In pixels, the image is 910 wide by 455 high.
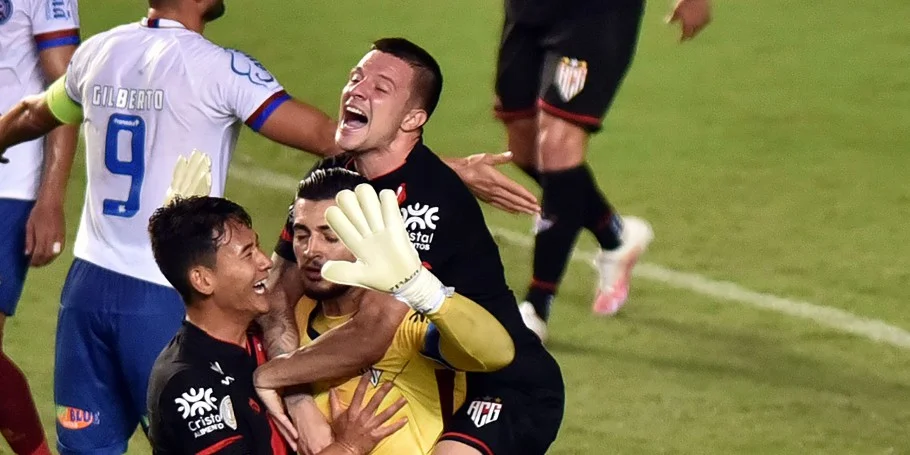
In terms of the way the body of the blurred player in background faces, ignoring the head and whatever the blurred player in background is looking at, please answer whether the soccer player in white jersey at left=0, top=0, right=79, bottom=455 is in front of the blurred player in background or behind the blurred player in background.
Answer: in front

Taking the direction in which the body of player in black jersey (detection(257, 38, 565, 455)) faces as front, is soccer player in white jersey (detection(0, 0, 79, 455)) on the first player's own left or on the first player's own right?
on the first player's own right

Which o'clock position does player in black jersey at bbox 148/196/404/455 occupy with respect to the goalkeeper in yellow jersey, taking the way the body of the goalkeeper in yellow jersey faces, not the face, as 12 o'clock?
The player in black jersey is roughly at 1 o'clock from the goalkeeper in yellow jersey.

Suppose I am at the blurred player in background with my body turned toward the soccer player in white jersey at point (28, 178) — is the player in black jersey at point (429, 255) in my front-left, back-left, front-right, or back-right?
front-left

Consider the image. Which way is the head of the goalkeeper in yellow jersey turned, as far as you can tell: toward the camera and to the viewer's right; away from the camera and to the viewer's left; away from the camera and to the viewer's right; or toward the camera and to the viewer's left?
toward the camera and to the viewer's left

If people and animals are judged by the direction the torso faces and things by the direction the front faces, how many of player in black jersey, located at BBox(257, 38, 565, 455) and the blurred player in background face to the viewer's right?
0

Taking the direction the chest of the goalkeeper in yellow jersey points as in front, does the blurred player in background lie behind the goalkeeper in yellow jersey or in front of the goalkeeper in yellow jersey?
behind

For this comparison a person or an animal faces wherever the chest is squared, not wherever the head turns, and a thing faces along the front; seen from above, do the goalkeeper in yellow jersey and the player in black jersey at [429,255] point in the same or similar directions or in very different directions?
same or similar directions

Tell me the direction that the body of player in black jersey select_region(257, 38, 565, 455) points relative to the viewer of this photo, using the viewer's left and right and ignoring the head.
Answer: facing the viewer and to the left of the viewer

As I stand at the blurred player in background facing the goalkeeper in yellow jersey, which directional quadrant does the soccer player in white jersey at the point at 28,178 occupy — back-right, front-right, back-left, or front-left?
front-right

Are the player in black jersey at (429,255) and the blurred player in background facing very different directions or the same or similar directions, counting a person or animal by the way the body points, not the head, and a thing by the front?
same or similar directions
